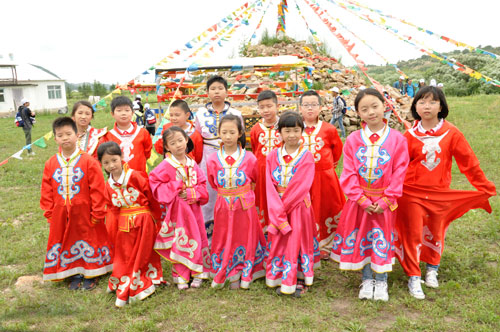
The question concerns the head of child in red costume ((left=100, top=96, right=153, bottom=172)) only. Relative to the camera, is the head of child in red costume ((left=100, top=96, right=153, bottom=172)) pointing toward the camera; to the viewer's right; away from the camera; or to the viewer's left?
toward the camera

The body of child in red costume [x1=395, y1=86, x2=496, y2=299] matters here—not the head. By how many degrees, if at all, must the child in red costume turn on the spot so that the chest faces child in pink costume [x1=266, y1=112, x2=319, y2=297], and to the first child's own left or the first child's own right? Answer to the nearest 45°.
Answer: approximately 45° to the first child's own right

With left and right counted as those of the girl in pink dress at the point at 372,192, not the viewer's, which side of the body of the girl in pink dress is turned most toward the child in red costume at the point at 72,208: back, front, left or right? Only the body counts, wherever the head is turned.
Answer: right

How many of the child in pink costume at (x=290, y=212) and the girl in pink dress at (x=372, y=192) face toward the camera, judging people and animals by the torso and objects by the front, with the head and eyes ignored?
2

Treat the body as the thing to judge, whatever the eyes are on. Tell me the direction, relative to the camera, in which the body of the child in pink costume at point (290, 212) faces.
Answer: toward the camera

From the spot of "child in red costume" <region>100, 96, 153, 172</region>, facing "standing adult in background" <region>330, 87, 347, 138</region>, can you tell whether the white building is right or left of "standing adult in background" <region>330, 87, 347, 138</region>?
left

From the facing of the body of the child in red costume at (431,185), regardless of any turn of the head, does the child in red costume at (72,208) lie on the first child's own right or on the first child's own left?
on the first child's own right

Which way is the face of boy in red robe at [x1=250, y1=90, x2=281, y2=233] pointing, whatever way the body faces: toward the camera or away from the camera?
toward the camera

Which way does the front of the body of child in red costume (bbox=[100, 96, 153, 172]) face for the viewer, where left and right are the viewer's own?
facing the viewer

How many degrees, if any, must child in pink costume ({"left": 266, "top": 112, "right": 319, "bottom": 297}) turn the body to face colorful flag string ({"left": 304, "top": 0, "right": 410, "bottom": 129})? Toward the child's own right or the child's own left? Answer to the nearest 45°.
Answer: approximately 135° to the child's own left

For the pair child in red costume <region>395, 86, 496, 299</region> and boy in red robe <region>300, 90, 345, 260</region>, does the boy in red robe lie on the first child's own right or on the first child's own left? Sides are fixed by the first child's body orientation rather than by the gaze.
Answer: on the first child's own right

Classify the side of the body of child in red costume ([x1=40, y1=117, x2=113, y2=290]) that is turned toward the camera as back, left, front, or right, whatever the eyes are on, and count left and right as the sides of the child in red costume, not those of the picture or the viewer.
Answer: front

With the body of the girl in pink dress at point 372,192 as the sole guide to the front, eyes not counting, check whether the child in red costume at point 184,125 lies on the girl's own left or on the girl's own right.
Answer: on the girl's own right

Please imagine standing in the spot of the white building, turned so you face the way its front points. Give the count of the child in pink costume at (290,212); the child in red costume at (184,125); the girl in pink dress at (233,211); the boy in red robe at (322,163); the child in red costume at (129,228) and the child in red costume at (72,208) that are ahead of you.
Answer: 6
